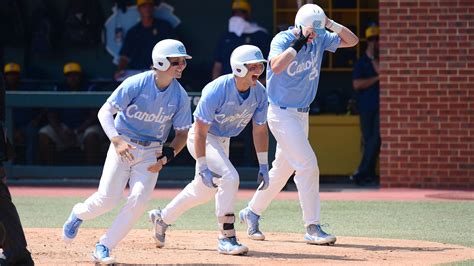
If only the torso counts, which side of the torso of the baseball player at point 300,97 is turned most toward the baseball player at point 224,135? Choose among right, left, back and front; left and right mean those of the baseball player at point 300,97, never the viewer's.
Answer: right

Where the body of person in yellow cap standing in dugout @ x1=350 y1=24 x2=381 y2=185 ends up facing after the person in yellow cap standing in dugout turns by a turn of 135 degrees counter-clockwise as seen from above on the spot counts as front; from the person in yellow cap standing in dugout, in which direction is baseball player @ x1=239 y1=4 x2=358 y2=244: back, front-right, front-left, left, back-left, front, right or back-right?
back-right

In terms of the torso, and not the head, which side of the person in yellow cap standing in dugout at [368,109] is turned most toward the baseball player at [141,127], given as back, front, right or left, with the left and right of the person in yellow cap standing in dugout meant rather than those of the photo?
front
